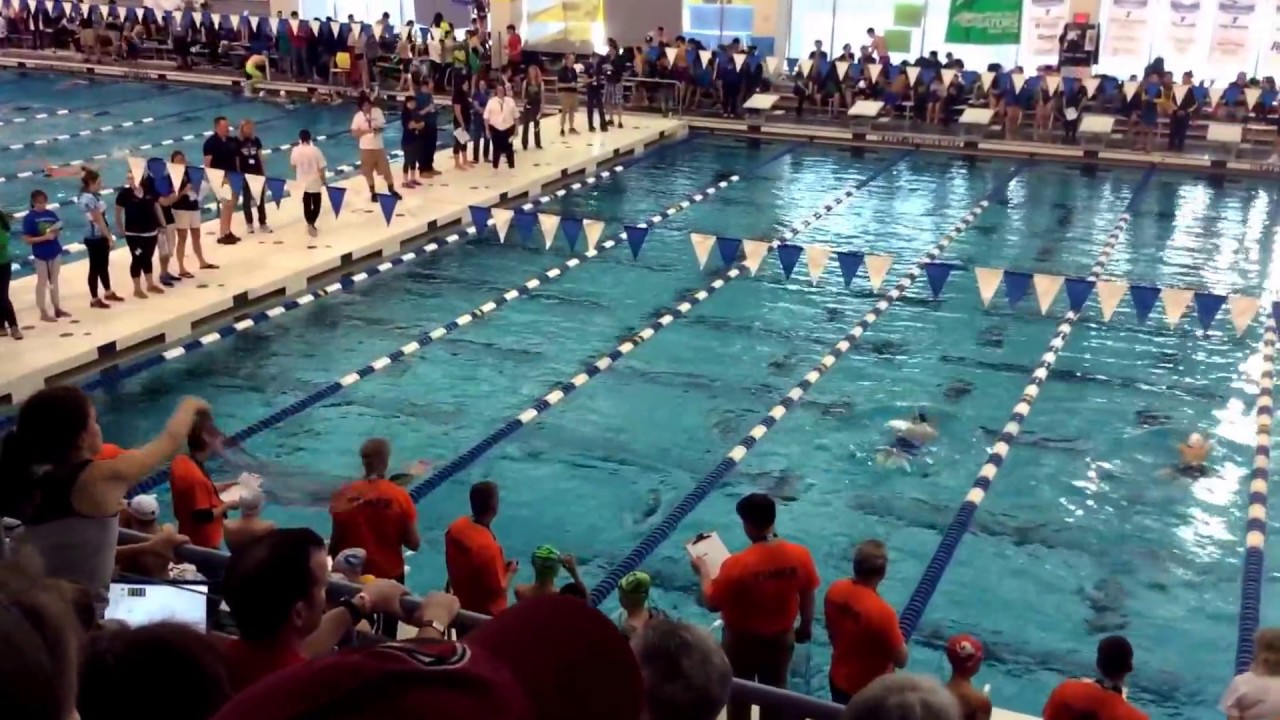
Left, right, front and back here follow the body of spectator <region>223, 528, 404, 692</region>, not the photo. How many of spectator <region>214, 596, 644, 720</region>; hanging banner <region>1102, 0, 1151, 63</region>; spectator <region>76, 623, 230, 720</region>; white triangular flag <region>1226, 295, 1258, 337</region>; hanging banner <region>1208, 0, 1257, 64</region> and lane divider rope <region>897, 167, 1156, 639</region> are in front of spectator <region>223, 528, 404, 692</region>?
4

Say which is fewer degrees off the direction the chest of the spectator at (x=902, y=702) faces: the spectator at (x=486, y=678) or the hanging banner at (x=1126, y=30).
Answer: the hanging banner

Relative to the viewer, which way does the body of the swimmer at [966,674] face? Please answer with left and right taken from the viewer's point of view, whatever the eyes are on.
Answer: facing away from the viewer

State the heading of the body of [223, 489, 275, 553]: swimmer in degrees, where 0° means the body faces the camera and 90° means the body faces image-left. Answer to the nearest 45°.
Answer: approximately 180°

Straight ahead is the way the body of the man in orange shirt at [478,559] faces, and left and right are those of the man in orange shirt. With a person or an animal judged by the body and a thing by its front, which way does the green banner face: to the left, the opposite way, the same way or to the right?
the opposite way

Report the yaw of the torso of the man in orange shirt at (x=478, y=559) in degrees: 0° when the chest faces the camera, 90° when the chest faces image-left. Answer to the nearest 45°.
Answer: approximately 225°

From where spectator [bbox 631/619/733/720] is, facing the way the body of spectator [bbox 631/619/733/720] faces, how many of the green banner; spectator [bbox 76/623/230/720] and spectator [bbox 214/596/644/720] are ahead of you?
1

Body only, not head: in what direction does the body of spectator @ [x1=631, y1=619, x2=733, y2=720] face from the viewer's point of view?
away from the camera

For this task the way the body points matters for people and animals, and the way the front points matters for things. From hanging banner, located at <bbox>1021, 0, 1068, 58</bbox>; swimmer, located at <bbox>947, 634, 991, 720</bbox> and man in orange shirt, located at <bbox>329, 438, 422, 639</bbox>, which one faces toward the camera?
the hanging banner

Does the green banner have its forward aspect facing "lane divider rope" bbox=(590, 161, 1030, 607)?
yes

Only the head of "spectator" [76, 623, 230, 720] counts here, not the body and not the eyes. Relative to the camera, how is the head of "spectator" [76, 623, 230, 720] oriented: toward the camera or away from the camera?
away from the camera

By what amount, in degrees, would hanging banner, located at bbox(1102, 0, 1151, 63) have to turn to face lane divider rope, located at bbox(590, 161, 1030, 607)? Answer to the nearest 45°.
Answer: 0° — it already faces it

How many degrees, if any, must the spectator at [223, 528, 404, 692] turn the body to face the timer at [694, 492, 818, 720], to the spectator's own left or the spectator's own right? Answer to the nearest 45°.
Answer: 0° — they already face them

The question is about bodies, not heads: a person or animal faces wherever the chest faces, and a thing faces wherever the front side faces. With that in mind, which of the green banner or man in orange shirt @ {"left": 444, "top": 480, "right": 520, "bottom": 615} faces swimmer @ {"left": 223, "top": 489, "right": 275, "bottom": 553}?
the green banner

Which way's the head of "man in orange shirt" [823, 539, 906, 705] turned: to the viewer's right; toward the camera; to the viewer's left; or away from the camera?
away from the camera

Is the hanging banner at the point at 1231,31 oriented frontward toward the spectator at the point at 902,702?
yes

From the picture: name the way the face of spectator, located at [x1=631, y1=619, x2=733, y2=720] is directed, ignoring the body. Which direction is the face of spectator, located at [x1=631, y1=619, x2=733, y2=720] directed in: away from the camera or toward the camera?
away from the camera

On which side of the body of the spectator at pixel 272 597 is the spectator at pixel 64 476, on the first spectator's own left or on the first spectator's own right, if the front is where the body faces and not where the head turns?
on the first spectator's own left
